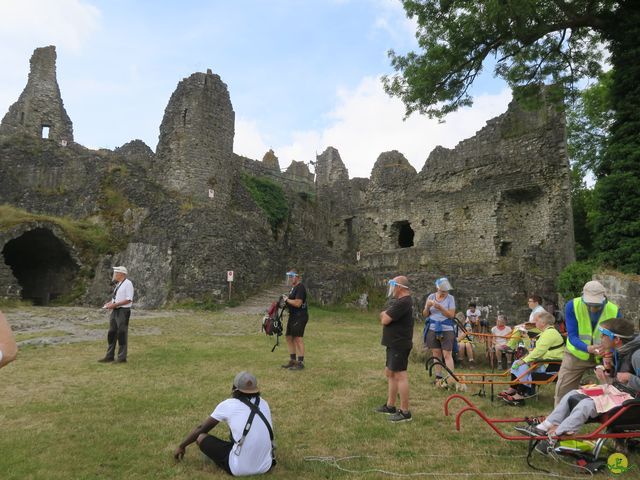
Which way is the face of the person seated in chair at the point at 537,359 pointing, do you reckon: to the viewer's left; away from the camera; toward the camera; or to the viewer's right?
to the viewer's left

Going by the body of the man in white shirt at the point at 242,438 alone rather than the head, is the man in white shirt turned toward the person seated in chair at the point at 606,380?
no

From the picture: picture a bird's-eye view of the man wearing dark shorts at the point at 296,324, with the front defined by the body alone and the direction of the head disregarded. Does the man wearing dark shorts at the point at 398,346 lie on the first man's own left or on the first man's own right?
on the first man's own left

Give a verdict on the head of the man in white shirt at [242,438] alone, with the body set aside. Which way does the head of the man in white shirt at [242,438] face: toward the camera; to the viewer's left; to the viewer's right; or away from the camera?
away from the camera

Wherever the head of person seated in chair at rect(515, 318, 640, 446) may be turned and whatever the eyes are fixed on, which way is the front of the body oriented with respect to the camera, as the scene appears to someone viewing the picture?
to the viewer's left

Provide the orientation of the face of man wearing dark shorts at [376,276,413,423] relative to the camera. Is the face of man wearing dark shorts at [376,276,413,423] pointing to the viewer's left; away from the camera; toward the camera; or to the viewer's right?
to the viewer's left

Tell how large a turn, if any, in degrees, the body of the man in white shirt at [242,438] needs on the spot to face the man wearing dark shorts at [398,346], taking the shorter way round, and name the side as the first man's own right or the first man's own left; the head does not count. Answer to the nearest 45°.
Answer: approximately 90° to the first man's own right

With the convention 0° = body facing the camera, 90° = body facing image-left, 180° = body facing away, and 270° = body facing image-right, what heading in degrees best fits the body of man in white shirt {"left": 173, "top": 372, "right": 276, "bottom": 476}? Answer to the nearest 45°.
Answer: approximately 135°

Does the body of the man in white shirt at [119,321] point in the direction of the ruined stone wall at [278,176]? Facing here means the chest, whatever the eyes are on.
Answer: no

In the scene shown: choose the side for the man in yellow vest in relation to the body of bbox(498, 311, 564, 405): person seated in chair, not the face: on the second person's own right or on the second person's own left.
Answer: on the second person's own left
